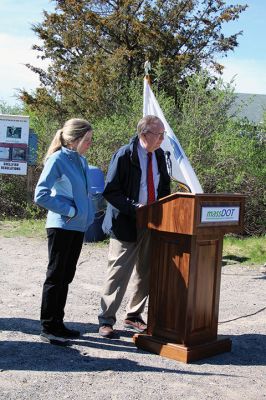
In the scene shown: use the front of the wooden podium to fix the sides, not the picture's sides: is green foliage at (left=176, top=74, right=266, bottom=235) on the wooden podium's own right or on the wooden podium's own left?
on the wooden podium's own left

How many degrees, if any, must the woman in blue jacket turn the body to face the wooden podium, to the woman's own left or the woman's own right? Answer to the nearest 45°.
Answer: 0° — they already face it

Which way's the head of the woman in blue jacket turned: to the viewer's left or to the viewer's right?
to the viewer's right

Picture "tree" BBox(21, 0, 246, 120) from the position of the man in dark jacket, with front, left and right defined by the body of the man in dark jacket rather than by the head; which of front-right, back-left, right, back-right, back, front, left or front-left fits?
back-left

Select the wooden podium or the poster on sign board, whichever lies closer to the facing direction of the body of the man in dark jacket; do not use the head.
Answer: the wooden podium

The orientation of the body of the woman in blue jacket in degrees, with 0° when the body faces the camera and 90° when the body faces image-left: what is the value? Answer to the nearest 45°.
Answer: approximately 270°

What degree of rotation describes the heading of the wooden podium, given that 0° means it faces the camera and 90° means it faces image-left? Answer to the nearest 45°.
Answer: approximately 315°

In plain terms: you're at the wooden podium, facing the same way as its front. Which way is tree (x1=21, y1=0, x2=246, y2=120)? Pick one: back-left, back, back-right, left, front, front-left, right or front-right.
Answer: back-left

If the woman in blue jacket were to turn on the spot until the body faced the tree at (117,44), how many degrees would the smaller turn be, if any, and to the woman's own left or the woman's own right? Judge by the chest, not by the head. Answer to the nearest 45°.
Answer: approximately 90° to the woman's own left

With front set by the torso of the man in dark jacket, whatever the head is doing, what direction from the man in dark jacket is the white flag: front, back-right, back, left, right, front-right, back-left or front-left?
back-left

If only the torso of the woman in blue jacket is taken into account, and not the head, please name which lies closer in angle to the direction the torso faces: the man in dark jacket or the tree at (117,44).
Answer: the man in dark jacket

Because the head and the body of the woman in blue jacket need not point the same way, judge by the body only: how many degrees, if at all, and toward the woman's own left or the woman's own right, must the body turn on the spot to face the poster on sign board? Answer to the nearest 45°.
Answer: approximately 90° to the woman's own left

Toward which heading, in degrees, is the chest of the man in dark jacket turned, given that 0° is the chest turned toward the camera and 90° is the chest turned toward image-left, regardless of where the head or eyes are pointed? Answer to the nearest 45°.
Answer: approximately 315°
